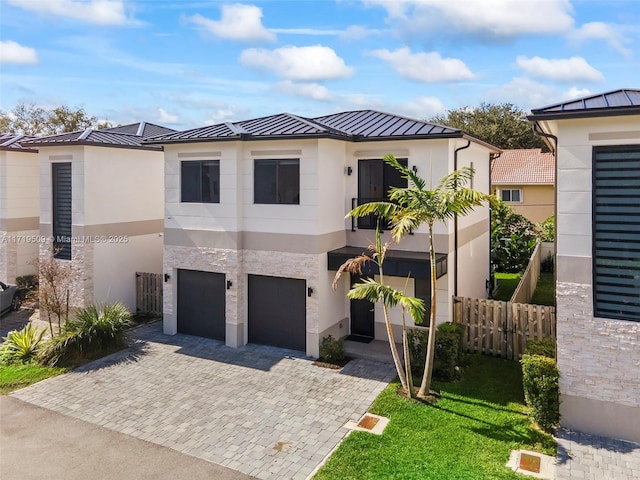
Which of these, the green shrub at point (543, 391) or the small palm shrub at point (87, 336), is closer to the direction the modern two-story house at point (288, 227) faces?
the small palm shrub

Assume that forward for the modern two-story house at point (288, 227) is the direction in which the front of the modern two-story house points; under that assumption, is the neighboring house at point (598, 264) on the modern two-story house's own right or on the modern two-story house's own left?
on the modern two-story house's own left

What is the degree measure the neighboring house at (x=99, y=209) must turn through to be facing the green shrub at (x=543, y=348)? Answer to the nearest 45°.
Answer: approximately 90° to its left

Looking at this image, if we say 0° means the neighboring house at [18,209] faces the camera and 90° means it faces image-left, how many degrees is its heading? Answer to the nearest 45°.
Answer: approximately 45°

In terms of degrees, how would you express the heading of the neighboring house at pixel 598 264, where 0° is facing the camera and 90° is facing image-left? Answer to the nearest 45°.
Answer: approximately 0°

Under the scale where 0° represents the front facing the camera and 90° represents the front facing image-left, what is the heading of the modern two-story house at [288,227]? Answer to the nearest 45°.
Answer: approximately 45°
